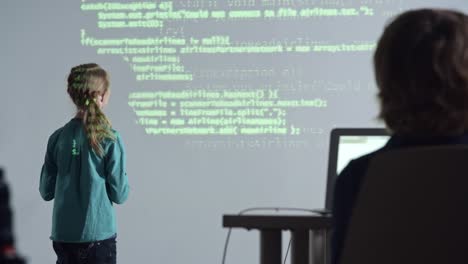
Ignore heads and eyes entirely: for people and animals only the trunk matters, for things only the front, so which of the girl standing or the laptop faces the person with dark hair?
the laptop

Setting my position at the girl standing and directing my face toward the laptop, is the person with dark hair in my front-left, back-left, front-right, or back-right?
front-right

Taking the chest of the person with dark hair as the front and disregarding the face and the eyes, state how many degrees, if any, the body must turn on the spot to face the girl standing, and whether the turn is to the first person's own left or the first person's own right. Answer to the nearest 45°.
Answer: approximately 45° to the first person's own left

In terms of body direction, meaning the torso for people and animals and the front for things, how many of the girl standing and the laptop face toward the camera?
1

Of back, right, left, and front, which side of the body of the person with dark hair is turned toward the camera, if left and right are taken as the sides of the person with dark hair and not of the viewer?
back

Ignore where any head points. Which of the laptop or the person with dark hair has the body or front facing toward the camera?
the laptop

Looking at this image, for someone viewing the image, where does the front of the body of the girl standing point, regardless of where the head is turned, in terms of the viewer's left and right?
facing away from the viewer

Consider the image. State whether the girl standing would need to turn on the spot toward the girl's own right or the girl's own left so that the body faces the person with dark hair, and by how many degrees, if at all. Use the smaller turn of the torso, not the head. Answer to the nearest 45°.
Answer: approximately 180°

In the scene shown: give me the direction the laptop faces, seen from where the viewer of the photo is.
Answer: facing the viewer

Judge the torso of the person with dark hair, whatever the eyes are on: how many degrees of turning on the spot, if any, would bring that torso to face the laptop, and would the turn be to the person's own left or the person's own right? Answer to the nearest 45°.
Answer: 0° — they already face it

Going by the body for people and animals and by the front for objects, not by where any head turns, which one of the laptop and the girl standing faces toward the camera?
the laptop

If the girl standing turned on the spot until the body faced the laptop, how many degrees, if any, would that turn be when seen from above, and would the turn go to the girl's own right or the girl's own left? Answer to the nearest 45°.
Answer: approximately 135° to the girl's own right

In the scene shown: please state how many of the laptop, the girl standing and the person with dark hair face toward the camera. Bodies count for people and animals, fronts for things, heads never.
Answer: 1

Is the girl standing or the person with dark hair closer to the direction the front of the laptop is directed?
the person with dark hair
